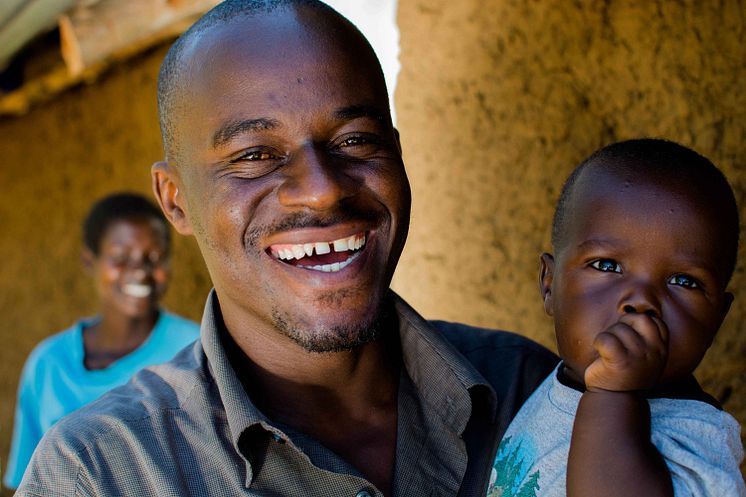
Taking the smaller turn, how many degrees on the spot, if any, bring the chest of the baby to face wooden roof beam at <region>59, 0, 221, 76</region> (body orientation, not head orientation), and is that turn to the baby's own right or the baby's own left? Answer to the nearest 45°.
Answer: approximately 135° to the baby's own right

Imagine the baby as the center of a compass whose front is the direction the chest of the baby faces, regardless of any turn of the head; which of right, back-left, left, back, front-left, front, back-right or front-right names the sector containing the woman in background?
back-right

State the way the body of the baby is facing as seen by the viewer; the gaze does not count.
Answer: toward the camera

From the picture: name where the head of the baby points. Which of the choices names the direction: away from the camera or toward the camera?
toward the camera

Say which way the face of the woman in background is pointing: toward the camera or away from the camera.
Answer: toward the camera
